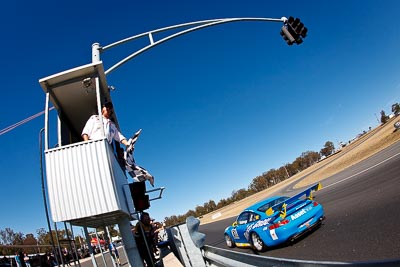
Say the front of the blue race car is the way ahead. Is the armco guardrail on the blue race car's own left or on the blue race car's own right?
on the blue race car's own left

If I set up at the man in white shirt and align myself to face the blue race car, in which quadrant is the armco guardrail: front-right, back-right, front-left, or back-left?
front-right

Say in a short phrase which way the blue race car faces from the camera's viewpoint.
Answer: facing away from the viewer and to the left of the viewer
